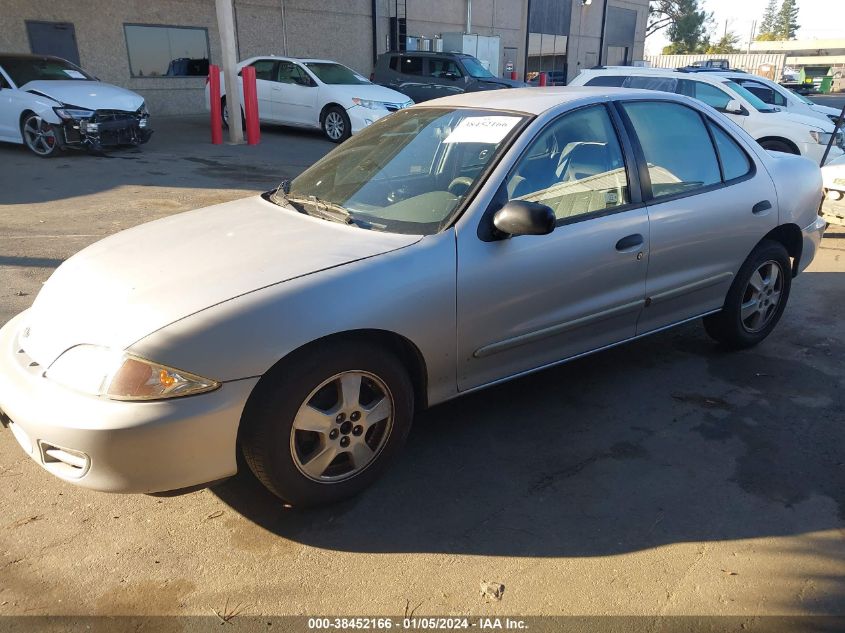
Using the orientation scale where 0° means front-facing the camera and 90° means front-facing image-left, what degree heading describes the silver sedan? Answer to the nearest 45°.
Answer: approximately 45°

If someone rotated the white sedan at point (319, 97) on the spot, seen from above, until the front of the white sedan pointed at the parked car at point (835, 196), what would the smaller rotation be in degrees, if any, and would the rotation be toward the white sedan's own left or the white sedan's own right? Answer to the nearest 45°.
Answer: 0° — it already faces it

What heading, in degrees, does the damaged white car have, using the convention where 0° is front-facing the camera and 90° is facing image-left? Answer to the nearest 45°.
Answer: approximately 315°

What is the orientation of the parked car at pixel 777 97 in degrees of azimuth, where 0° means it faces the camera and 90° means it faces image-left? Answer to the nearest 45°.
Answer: approximately 315°

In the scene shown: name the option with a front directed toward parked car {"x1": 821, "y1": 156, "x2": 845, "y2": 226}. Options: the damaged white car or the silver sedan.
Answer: the damaged white car

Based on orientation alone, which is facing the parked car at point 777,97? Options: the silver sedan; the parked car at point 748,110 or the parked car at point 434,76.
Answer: the parked car at point 434,76

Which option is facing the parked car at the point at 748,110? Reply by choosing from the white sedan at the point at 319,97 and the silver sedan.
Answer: the white sedan

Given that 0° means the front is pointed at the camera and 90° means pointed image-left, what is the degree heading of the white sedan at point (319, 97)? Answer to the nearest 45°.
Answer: approximately 315°

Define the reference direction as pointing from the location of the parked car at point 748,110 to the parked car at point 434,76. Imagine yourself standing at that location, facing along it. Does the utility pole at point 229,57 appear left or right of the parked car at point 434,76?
left

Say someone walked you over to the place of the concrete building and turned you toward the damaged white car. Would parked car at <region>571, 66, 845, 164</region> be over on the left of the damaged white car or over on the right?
left
